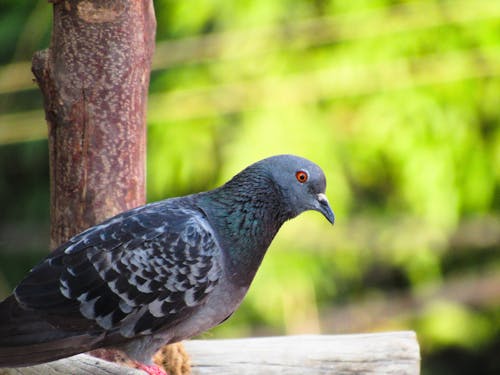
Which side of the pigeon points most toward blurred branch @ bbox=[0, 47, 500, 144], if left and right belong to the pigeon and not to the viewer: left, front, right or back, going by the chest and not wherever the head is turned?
left

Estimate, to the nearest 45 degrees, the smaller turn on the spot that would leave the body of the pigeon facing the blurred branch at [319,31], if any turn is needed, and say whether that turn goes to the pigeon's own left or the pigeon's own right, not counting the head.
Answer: approximately 90° to the pigeon's own left

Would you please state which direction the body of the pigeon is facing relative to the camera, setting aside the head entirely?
to the viewer's right

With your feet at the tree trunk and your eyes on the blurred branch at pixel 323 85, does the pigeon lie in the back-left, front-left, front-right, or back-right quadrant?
back-right
